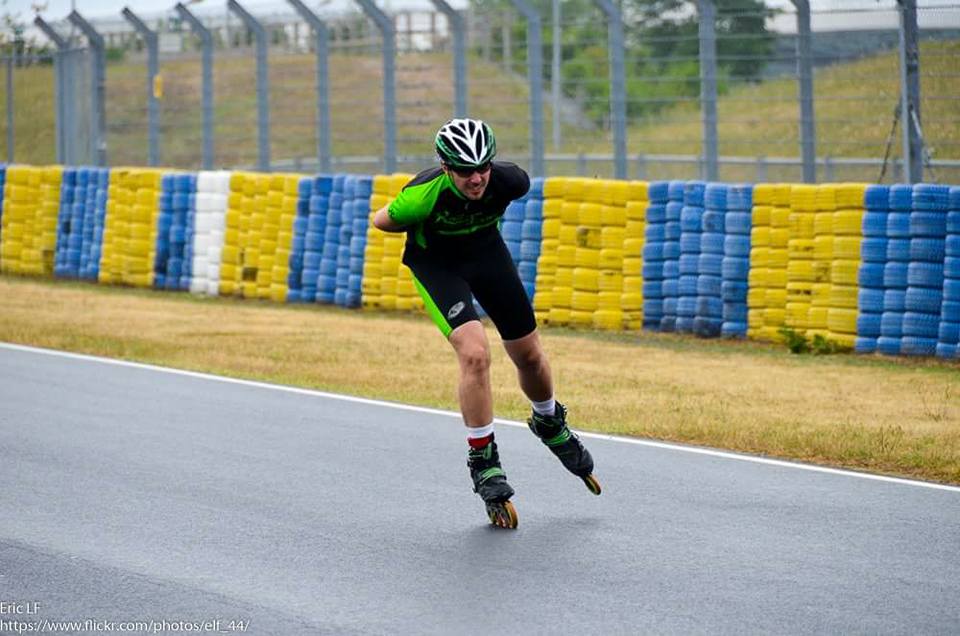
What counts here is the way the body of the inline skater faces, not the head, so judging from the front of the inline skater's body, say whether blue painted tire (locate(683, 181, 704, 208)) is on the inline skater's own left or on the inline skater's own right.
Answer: on the inline skater's own left

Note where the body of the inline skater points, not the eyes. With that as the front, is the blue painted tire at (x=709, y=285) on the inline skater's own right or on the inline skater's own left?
on the inline skater's own left

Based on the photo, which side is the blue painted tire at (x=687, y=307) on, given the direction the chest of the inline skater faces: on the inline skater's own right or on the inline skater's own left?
on the inline skater's own left

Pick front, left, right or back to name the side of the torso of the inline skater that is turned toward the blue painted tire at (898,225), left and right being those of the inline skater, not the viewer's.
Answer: left

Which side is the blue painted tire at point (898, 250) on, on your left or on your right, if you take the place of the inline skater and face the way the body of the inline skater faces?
on your left

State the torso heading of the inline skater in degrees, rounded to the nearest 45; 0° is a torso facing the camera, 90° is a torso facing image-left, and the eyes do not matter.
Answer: approximately 315°

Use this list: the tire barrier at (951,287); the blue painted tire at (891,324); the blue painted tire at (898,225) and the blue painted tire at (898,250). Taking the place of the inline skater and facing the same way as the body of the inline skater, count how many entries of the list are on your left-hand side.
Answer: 4

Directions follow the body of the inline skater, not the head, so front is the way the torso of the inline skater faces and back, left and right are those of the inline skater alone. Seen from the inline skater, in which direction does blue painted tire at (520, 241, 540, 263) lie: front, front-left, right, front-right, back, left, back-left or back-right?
back-left

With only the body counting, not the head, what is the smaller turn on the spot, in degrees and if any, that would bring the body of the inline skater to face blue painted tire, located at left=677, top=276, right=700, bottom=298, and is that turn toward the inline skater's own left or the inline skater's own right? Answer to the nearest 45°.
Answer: approximately 135° to the inline skater's own left

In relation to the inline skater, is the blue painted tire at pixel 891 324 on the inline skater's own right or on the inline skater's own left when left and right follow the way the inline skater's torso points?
on the inline skater's own left
